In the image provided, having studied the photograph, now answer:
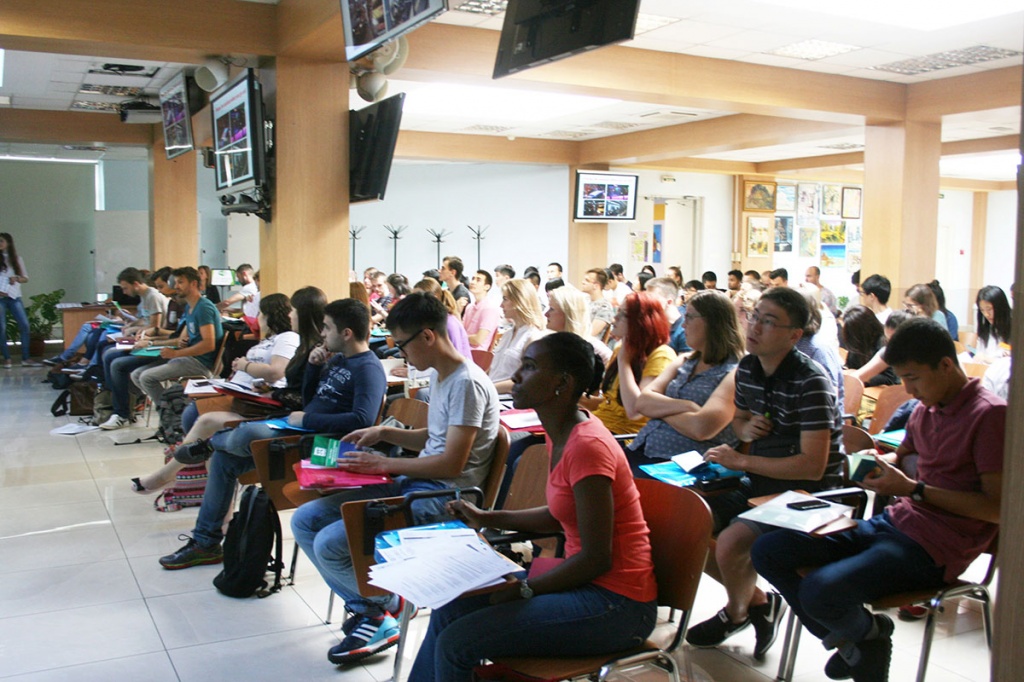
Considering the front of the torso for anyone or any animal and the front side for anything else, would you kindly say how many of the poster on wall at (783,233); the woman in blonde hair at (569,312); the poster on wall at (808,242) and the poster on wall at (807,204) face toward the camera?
3

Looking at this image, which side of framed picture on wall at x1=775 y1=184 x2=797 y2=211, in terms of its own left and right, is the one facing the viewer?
front

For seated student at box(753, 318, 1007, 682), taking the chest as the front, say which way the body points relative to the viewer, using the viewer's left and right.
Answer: facing the viewer and to the left of the viewer

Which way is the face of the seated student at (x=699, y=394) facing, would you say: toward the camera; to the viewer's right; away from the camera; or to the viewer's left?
to the viewer's left

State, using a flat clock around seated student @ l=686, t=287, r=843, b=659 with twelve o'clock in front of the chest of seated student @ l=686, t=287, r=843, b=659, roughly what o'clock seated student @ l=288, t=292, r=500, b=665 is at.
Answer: seated student @ l=288, t=292, r=500, b=665 is roughly at 1 o'clock from seated student @ l=686, t=287, r=843, b=659.

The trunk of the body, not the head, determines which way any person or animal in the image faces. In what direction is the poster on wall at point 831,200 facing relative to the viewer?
toward the camera

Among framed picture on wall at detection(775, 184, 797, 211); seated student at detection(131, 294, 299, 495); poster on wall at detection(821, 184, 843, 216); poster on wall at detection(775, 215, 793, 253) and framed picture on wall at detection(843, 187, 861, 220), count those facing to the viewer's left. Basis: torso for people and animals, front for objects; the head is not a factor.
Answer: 1

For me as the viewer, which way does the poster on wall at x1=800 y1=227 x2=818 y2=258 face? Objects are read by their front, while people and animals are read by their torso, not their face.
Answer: facing the viewer

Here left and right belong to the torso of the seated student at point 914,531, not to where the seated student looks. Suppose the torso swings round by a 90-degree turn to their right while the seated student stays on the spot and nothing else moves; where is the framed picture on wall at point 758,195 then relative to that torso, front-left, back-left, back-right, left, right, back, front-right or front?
front-right

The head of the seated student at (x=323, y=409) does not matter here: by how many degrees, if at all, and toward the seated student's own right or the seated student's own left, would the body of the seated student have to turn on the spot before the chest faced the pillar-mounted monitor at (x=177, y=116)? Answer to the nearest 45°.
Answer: approximately 90° to the seated student's own right
